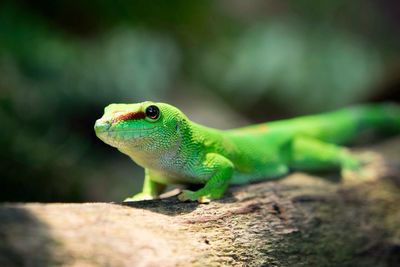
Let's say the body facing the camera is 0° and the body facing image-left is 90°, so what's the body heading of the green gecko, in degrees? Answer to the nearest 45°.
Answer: approximately 45°
